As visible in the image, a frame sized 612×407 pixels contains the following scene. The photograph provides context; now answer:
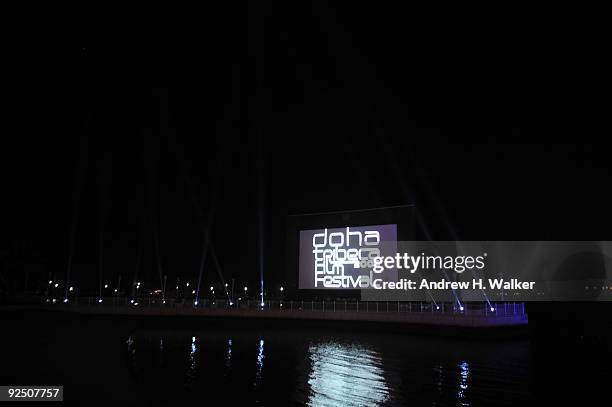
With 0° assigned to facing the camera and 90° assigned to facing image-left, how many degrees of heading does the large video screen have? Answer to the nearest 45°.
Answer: approximately 45°
